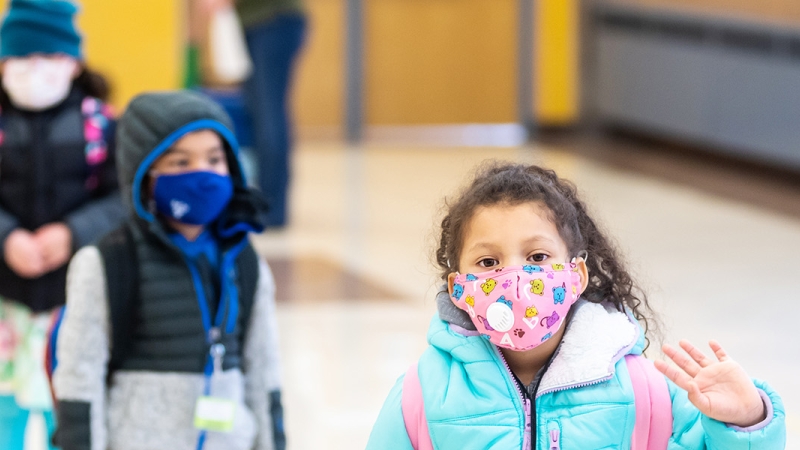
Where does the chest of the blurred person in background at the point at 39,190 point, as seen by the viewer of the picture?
toward the camera

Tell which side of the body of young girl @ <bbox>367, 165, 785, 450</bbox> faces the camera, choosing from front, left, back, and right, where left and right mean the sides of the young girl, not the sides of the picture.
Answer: front

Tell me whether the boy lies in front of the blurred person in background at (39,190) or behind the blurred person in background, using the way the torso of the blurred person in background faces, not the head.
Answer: in front

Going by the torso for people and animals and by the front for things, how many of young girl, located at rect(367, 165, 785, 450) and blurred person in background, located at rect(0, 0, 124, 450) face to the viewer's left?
0

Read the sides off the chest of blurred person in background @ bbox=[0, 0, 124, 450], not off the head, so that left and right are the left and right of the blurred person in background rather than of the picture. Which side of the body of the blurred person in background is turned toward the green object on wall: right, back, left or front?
back
